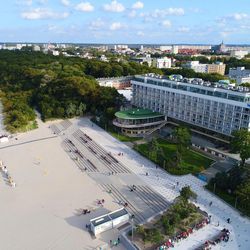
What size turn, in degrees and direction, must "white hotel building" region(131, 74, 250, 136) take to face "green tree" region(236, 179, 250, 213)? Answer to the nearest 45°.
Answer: approximately 45° to its left

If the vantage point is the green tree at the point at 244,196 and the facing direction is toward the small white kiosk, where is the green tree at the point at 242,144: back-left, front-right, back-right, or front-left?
back-right

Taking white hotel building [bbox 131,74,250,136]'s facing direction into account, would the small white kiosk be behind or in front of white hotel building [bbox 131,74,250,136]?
in front

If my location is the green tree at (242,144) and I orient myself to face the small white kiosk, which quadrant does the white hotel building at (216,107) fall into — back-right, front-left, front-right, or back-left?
back-right

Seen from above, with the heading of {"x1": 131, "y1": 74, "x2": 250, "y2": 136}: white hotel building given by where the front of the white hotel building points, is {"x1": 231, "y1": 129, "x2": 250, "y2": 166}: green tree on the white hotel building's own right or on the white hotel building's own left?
on the white hotel building's own left

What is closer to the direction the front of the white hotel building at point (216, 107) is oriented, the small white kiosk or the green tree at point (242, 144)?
the small white kiosk

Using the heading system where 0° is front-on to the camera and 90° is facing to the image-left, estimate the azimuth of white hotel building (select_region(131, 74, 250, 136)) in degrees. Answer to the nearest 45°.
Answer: approximately 45°
